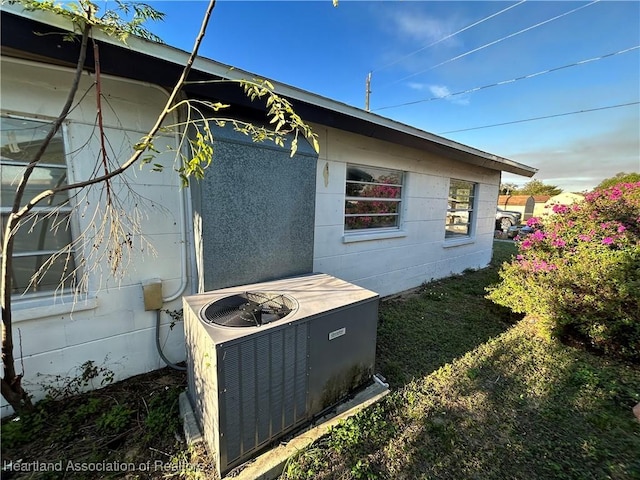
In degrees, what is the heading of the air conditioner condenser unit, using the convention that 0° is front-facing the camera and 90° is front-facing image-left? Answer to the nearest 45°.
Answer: approximately 315°

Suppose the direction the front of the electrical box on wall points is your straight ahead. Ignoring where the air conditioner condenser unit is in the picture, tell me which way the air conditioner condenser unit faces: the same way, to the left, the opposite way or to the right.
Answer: the same way

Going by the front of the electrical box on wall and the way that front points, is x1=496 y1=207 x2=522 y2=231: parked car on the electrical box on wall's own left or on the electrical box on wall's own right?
on the electrical box on wall's own left

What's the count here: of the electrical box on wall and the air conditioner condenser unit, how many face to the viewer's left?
0

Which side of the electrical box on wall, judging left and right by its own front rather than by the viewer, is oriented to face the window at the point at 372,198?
left

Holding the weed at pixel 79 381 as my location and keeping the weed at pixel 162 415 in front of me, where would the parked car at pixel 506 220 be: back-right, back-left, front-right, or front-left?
front-left

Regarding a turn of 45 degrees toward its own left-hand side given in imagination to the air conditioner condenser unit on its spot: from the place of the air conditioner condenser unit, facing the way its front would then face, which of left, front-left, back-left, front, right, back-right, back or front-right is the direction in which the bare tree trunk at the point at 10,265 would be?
back
